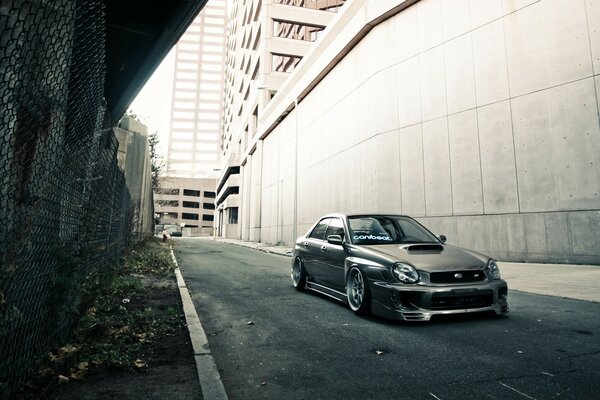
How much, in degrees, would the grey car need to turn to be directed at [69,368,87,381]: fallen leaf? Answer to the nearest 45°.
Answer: approximately 90° to its right

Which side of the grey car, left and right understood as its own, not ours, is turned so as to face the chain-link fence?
right

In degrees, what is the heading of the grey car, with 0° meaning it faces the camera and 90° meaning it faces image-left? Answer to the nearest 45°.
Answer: approximately 315°
